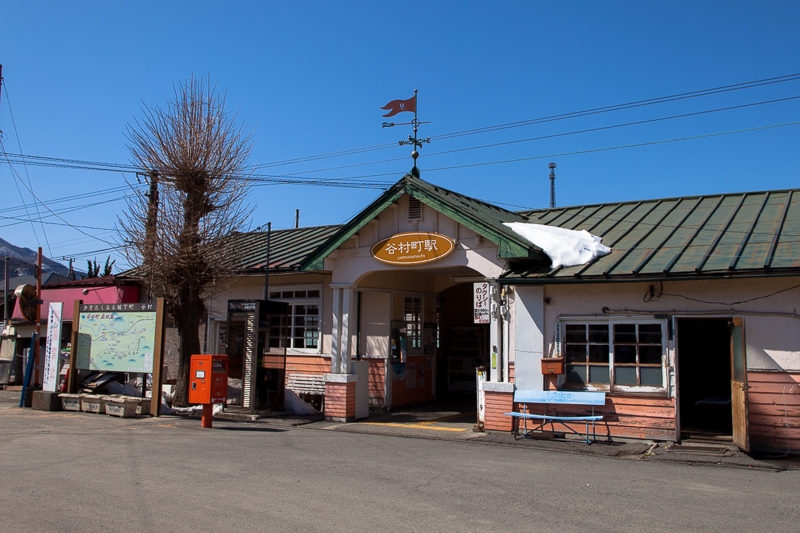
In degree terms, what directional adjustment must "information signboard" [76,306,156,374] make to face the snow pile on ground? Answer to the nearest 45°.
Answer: approximately 90° to its left

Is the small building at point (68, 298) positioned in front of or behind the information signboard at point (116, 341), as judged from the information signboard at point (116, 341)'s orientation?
behind

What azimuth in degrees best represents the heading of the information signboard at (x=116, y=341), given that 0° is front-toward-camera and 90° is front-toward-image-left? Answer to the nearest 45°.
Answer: approximately 0°

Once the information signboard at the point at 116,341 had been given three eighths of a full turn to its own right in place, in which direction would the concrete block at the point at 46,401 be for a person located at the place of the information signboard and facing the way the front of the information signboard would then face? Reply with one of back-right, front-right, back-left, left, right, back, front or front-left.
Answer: front

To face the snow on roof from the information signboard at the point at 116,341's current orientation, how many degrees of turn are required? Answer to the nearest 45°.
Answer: approximately 45° to its left

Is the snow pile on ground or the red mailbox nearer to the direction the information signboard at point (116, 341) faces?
the red mailbox

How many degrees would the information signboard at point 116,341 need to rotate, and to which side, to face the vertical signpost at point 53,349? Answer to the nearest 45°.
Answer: approximately 135° to its right
